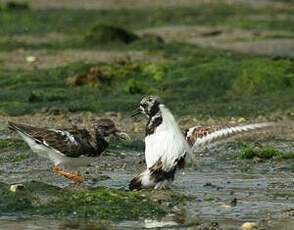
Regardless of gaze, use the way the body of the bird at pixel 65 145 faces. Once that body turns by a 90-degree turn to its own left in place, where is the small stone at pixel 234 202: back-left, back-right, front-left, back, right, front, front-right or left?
back-right

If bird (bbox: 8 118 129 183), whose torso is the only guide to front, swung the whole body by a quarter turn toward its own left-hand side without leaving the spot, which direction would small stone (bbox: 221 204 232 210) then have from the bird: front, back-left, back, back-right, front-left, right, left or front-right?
back-right

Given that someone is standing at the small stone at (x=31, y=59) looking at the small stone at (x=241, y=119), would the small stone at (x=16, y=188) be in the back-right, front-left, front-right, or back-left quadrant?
front-right

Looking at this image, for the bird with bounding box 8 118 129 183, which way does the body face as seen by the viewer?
to the viewer's right

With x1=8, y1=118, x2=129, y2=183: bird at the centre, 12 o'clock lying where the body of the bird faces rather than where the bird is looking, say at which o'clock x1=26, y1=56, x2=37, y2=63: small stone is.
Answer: The small stone is roughly at 9 o'clock from the bird.

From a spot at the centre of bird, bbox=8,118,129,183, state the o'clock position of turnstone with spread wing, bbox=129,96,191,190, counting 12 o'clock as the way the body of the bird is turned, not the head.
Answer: The turnstone with spread wing is roughly at 1 o'clock from the bird.

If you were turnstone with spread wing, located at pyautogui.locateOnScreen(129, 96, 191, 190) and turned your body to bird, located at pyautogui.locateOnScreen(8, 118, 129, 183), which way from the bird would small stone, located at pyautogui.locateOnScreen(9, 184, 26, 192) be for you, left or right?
left

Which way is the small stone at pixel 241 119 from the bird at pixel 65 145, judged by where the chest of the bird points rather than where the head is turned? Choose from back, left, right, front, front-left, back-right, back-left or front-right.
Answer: front-left

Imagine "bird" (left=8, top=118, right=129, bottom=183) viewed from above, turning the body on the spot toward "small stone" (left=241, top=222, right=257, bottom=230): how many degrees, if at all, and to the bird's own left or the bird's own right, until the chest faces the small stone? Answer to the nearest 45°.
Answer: approximately 45° to the bird's own right
